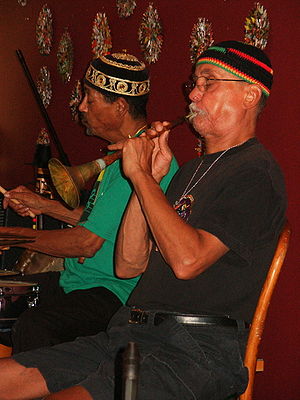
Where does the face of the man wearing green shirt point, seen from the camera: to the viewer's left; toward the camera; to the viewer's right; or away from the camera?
to the viewer's left

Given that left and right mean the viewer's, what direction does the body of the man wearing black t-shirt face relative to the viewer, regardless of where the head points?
facing to the left of the viewer

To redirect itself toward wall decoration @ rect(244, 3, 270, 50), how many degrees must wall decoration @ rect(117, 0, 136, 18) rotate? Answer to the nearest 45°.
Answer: approximately 45° to its left

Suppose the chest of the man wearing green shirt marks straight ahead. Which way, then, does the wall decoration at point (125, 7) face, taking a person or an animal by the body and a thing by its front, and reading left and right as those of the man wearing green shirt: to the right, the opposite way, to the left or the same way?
to the left

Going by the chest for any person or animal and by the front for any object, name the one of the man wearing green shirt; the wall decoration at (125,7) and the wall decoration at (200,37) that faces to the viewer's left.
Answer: the man wearing green shirt

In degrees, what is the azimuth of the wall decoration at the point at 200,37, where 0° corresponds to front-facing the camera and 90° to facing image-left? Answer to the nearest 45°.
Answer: approximately 0°

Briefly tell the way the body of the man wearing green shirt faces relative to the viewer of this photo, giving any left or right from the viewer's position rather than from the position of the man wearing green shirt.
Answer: facing to the left of the viewer

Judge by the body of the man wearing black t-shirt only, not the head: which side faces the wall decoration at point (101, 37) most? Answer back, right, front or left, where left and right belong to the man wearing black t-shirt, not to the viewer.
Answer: right

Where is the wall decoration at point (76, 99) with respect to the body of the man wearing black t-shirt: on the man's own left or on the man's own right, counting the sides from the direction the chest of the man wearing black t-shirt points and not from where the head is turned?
on the man's own right
